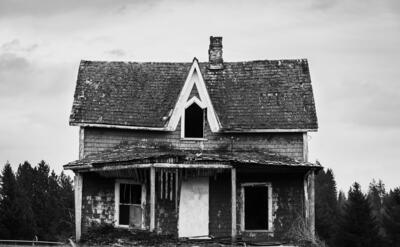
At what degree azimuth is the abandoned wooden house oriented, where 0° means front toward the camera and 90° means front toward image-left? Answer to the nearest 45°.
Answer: approximately 0°
